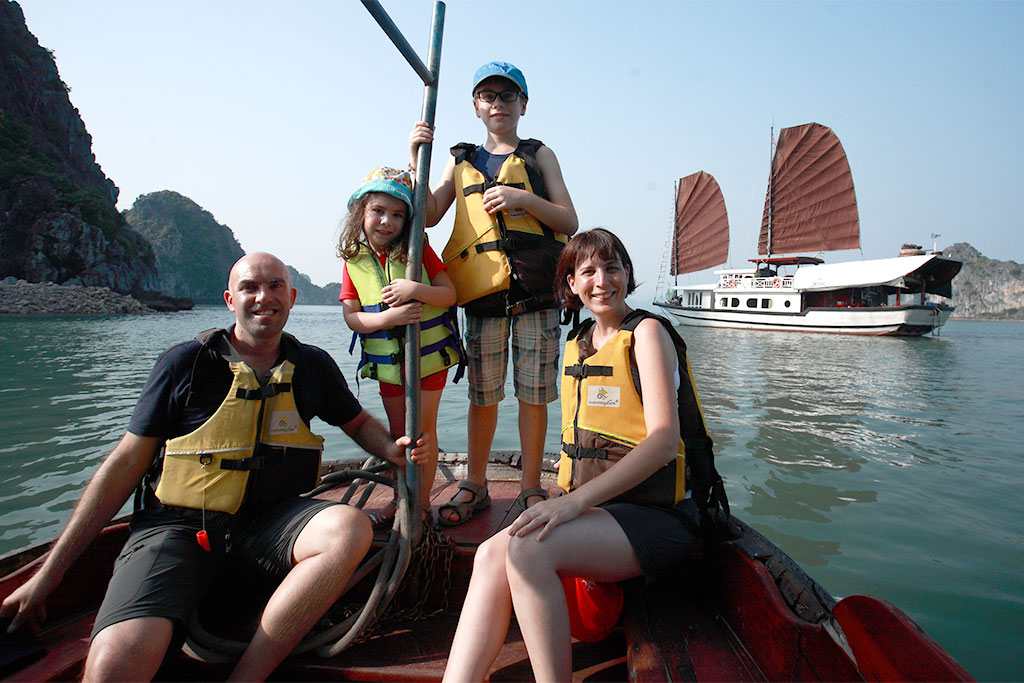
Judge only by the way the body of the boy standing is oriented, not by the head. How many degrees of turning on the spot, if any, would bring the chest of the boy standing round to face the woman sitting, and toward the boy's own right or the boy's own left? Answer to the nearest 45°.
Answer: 0° — they already face them

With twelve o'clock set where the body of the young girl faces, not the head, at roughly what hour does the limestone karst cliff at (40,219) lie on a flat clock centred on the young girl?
The limestone karst cliff is roughly at 5 o'clock from the young girl.

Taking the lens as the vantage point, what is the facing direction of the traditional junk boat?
facing away from the viewer and to the left of the viewer

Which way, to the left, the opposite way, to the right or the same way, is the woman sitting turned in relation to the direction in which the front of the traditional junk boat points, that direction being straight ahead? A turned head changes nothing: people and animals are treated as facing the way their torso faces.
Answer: to the left

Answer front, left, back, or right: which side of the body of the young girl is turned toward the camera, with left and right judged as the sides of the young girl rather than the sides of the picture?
front

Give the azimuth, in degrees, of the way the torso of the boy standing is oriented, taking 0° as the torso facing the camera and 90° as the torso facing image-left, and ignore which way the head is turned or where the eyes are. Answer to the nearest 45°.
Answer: approximately 0°

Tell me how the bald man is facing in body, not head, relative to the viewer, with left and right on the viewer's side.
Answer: facing the viewer

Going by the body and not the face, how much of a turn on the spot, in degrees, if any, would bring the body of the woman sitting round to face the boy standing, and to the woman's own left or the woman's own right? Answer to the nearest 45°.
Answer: approximately 90° to the woman's own right

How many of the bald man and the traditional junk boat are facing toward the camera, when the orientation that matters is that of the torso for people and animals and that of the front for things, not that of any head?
1

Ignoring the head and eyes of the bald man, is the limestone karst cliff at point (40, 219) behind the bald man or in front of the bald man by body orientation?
behind

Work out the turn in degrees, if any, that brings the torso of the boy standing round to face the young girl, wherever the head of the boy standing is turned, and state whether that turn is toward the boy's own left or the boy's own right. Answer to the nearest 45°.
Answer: approximately 45° to the boy's own right

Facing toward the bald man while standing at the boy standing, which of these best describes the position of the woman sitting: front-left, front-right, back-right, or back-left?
front-left
